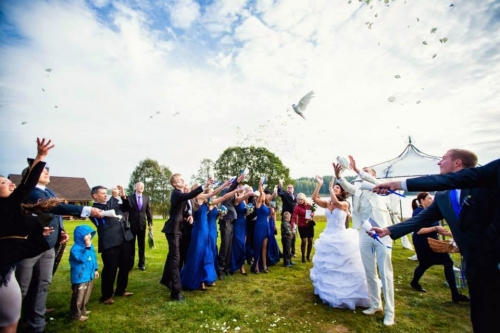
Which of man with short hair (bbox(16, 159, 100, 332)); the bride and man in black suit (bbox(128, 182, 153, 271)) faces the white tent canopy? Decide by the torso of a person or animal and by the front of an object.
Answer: the man with short hair

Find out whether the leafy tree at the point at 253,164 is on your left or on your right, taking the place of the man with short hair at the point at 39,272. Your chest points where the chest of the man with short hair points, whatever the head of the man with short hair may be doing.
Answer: on your left

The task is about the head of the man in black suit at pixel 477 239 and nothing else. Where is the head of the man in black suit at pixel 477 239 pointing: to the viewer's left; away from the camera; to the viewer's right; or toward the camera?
to the viewer's left

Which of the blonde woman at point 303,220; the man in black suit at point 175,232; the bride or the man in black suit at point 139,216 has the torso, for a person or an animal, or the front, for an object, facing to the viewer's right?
the man in black suit at point 175,232

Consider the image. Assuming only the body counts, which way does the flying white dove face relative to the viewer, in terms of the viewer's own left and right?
facing to the left of the viewer

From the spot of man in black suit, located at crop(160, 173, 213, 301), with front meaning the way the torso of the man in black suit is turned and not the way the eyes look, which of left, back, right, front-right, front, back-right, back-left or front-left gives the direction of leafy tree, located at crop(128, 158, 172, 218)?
left

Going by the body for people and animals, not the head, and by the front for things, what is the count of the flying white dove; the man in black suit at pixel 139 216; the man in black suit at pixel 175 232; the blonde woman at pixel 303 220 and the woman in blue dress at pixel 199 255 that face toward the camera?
2

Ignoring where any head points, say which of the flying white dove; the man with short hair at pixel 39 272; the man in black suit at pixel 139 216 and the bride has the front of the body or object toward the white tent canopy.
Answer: the man with short hair

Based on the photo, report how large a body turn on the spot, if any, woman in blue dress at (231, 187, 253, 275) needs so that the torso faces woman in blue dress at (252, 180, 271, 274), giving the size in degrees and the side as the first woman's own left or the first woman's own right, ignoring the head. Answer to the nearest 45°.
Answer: approximately 45° to the first woman's own left

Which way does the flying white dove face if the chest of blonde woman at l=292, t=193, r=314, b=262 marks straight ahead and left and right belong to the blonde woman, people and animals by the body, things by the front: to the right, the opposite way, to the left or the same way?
to the right

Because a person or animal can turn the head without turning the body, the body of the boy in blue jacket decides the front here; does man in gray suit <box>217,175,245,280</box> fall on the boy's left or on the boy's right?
on the boy's left

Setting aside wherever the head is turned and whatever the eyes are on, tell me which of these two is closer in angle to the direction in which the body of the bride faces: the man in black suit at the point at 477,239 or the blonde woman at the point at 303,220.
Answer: the man in black suit

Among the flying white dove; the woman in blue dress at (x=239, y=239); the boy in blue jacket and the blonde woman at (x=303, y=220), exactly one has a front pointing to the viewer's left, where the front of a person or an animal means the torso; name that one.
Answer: the flying white dove
